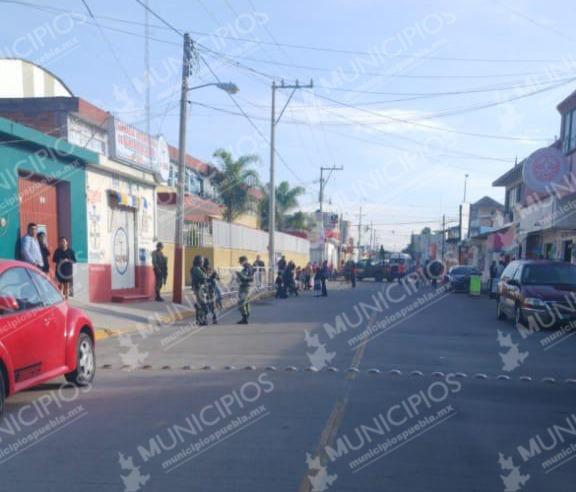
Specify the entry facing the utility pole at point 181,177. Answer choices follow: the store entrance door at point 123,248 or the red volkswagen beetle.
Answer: the store entrance door

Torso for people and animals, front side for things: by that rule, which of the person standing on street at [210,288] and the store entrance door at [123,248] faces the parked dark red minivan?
the store entrance door

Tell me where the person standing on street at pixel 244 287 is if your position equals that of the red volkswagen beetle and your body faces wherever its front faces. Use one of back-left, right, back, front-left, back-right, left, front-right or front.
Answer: back

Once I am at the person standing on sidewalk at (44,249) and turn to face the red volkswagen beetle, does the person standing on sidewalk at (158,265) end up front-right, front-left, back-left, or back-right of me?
back-left

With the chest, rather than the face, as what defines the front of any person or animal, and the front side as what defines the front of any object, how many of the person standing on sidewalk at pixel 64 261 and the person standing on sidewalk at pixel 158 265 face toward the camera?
1

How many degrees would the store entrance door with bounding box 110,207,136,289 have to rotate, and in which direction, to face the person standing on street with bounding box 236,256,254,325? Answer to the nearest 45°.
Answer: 0° — it already faces them

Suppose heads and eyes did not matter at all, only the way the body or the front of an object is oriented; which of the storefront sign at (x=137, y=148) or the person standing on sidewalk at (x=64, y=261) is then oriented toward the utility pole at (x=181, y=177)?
the storefront sign

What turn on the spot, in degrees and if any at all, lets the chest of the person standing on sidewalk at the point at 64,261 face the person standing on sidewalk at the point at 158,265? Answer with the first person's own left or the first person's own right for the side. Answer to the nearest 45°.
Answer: approximately 135° to the first person's own left
